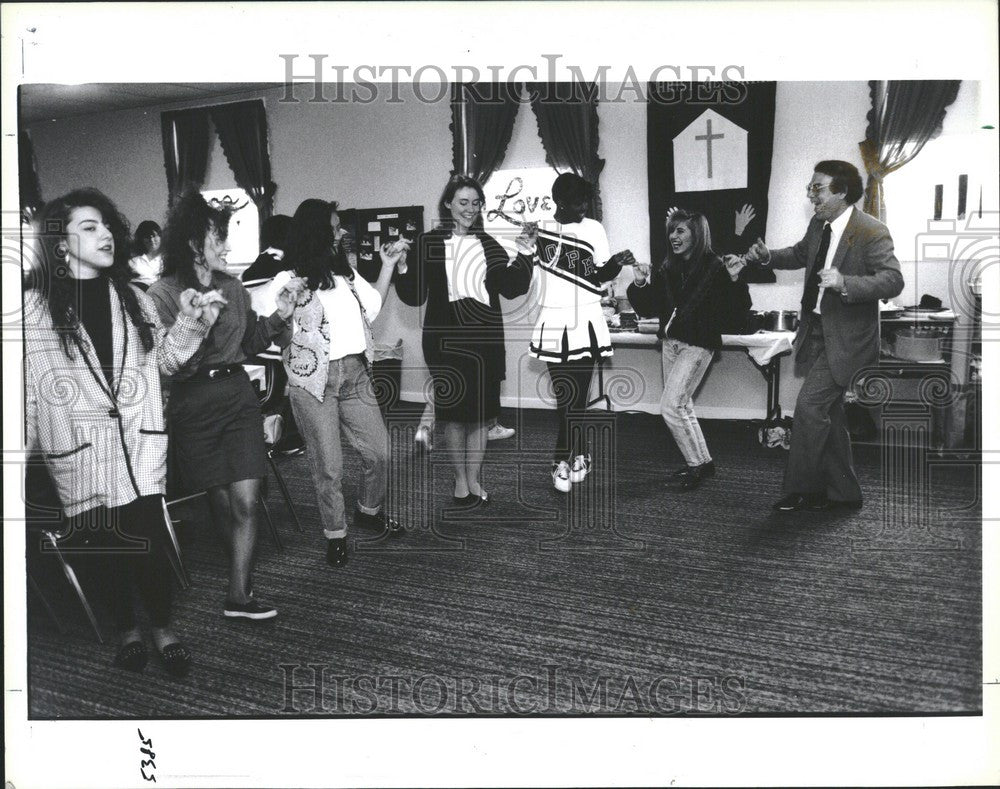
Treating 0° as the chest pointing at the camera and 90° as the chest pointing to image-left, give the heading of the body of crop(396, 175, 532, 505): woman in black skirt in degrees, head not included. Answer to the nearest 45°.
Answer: approximately 0°

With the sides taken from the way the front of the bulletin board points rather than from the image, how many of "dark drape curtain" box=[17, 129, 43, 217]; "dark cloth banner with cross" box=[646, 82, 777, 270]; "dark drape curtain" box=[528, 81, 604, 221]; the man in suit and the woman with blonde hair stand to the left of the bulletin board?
4

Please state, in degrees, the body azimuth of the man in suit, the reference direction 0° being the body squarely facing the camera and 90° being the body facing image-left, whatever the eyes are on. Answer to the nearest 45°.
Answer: approximately 45°

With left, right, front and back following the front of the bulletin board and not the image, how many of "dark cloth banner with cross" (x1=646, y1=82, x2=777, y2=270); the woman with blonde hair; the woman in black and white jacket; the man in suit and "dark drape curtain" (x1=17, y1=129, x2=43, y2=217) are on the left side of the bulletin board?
3

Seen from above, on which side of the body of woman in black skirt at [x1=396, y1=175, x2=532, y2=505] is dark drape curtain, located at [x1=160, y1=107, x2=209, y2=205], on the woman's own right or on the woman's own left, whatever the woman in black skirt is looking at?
on the woman's own right

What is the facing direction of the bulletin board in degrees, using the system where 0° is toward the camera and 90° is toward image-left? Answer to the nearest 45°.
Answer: approximately 0°

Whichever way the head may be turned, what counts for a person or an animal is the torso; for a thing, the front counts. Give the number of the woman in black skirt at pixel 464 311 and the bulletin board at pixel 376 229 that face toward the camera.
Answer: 2
